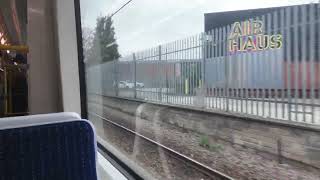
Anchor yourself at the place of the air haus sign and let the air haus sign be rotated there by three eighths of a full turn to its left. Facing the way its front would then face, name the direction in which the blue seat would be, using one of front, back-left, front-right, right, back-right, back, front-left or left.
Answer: back

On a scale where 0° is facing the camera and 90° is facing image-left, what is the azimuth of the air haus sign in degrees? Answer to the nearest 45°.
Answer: approximately 0°
